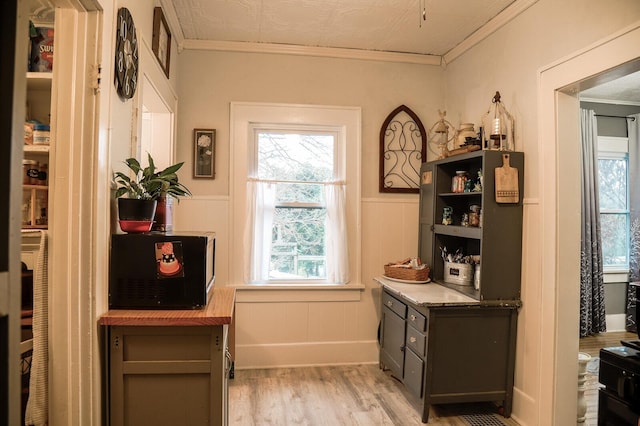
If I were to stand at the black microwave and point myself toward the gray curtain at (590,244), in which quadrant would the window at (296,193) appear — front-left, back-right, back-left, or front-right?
front-left

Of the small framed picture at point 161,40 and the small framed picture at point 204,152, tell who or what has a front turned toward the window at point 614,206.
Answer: the small framed picture at point 161,40

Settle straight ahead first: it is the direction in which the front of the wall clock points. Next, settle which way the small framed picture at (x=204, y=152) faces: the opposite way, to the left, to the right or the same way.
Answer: to the right

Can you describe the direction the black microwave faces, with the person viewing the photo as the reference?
facing to the right of the viewer

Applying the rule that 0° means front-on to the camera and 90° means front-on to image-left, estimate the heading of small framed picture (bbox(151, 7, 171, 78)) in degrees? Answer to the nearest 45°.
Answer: approximately 270°

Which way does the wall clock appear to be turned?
to the viewer's right

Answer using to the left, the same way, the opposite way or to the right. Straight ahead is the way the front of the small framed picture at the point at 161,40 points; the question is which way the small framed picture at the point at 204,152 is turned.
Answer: to the right

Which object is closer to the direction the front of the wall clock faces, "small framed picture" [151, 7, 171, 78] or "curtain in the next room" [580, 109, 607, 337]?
the curtain in the next room

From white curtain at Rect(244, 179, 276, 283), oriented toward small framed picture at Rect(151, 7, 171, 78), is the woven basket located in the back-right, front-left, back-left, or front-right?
back-left

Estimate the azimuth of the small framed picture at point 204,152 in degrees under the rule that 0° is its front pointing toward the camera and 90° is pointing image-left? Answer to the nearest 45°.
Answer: approximately 0°

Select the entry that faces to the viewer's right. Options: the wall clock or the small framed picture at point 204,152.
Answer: the wall clock
